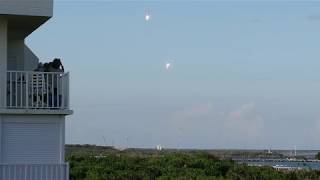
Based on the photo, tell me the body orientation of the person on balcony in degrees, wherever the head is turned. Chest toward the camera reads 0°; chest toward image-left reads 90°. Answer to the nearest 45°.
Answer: approximately 225°
